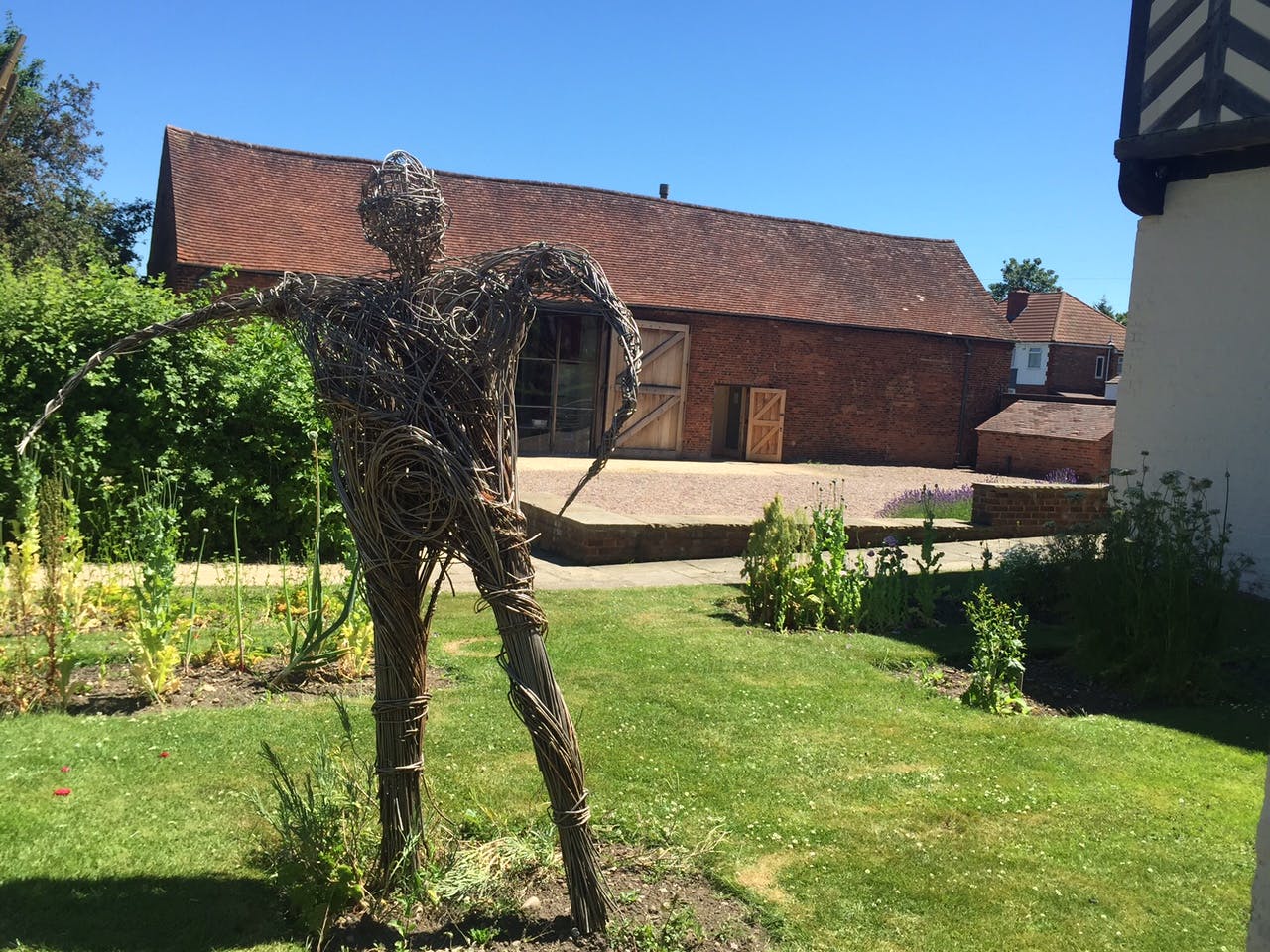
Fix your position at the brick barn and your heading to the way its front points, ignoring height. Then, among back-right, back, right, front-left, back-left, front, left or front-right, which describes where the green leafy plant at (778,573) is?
front

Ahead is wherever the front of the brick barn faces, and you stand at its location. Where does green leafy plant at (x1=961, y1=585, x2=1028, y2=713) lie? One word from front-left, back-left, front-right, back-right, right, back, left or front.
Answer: front

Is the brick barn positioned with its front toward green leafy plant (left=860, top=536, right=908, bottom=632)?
yes

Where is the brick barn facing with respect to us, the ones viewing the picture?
facing the viewer

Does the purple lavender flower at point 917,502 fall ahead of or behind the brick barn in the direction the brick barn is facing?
ahead

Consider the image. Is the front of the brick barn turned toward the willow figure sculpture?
yes

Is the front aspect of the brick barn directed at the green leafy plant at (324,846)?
yes

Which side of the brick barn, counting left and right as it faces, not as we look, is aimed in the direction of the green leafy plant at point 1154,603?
front

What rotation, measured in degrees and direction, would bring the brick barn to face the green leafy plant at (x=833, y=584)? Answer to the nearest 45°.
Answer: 0° — it already faces it

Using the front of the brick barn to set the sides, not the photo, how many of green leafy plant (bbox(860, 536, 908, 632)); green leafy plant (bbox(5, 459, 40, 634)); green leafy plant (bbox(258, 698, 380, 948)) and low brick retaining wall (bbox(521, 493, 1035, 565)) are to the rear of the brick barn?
0

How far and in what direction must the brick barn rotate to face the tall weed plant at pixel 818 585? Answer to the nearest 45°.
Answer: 0° — it already faces it

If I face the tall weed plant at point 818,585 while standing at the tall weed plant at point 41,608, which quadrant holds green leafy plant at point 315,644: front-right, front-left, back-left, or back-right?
front-right

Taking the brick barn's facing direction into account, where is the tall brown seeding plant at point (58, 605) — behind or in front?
in front

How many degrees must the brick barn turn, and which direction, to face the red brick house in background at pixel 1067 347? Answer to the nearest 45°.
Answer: approximately 135° to its left

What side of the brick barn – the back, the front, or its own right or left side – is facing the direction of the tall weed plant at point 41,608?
front

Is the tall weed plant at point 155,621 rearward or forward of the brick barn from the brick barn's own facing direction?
forward

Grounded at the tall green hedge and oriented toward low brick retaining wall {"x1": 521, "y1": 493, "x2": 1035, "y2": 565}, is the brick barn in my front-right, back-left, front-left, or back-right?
front-left
